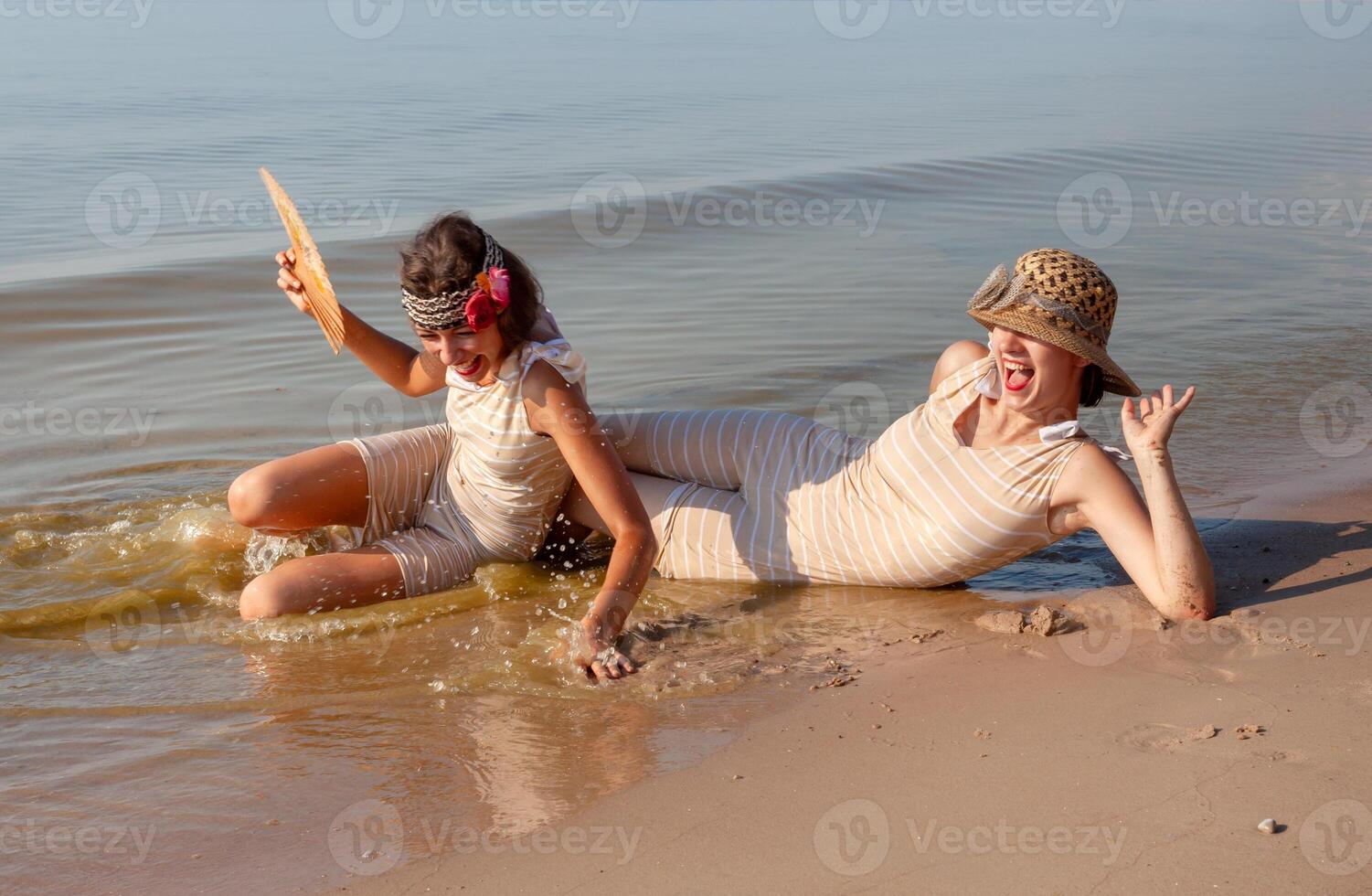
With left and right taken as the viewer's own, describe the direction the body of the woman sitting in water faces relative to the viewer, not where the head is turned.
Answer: facing the viewer and to the left of the viewer

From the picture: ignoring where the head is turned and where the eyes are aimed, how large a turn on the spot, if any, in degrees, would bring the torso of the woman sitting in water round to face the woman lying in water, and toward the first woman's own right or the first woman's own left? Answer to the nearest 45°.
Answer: approximately 135° to the first woman's own left

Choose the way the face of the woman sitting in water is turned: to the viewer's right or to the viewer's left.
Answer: to the viewer's left
